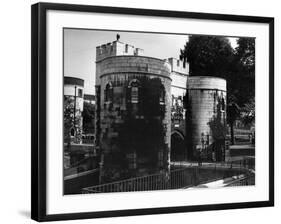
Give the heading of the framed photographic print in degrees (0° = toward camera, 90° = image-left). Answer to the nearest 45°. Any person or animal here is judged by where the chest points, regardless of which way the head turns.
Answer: approximately 315°
